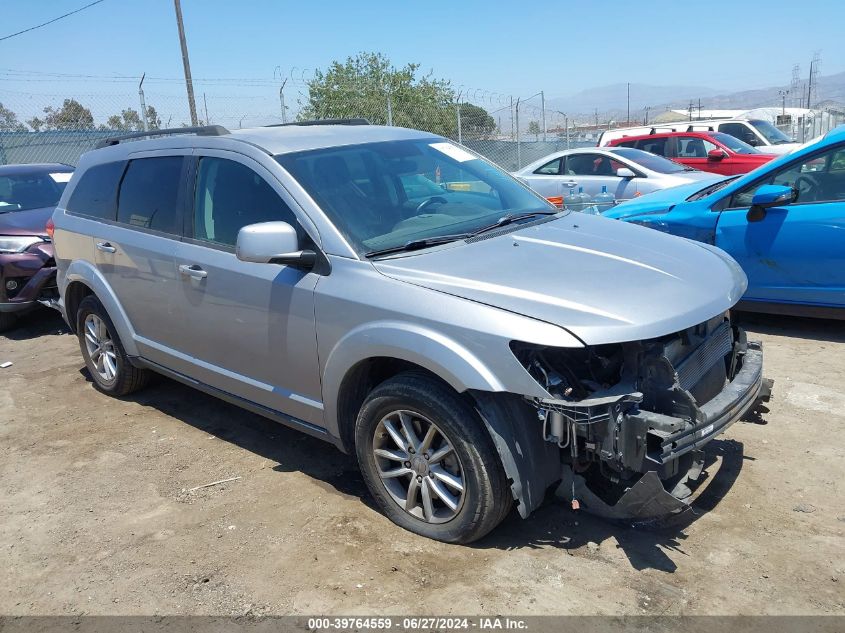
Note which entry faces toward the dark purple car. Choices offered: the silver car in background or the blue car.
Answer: the blue car

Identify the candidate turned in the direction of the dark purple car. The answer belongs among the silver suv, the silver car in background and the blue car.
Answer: the blue car

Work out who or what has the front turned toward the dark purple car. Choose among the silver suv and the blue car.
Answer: the blue car

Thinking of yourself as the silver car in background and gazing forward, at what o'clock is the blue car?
The blue car is roughly at 1 o'clock from the silver car in background.

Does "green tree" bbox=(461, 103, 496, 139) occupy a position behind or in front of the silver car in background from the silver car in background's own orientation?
behind

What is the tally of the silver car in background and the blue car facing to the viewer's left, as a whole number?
1

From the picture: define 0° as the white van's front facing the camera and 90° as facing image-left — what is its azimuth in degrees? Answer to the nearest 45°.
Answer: approximately 315°

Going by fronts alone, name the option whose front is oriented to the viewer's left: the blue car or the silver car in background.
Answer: the blue car

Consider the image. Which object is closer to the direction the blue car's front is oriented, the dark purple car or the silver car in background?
the dark purple car

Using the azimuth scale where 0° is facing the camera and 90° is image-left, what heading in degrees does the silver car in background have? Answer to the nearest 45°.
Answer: approximately 315°

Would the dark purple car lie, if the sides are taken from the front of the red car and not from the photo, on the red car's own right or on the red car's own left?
on the red car's own right

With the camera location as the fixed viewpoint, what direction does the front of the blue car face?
facing to the left of the viewer

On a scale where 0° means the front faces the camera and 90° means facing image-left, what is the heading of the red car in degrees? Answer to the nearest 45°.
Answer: approximately 315°

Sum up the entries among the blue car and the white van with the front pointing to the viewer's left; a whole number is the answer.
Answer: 1
